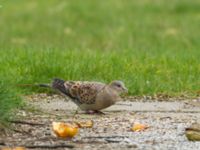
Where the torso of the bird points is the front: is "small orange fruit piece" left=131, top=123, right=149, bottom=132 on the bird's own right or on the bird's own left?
on the bird's own right

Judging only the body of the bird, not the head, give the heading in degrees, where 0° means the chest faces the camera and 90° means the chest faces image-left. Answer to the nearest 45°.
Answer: approximately 270°

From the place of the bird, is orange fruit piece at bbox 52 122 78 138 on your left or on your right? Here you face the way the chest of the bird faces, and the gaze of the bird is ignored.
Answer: on your right

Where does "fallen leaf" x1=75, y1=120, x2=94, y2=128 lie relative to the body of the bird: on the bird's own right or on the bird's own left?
on the bird's own right

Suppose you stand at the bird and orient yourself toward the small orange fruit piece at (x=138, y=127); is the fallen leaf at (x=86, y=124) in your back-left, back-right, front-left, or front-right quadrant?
front-right
